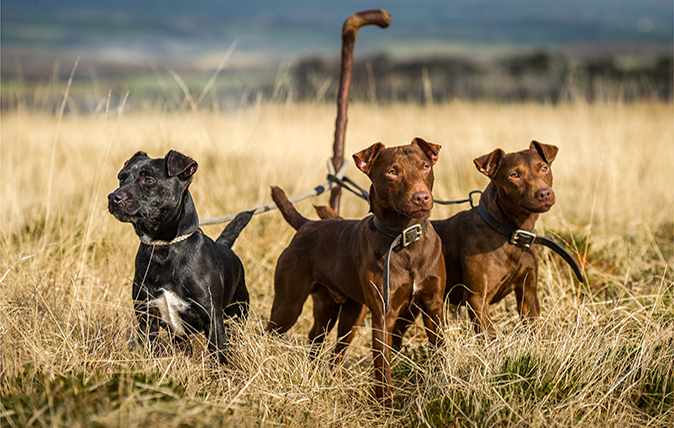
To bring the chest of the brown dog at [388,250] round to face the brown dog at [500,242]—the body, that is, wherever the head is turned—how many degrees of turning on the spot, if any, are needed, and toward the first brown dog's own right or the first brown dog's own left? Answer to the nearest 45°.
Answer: approximately 90° to the first brown dog's own left

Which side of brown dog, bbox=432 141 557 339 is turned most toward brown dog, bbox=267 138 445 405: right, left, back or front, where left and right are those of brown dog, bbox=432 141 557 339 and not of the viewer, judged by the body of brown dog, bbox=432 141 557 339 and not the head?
right

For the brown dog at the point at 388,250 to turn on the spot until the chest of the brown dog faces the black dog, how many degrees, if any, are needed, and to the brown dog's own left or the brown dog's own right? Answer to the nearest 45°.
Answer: approximately 135° to the brown dog's own right

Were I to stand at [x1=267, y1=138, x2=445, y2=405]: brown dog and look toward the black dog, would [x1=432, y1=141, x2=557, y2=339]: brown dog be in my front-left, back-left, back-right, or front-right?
back-right

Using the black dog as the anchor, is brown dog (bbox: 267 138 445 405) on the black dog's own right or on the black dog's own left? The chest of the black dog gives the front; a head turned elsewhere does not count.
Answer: on the black dog's own left

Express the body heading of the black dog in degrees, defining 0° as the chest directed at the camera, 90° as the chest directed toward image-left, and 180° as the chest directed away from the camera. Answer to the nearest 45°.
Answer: approximately 45°

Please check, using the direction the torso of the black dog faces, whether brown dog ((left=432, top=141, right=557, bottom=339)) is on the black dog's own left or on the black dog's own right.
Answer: on the black dog's own left

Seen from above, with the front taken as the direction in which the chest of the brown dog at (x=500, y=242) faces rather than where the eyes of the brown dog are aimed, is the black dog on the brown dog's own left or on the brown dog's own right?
on the brown dog's own right
